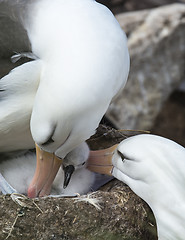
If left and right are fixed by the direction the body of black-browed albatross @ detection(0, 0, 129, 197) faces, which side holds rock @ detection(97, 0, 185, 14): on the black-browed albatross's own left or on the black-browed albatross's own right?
on the black-browed albatross's own left

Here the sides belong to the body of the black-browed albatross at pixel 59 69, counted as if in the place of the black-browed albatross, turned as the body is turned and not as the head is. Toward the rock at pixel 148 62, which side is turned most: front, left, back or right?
left
